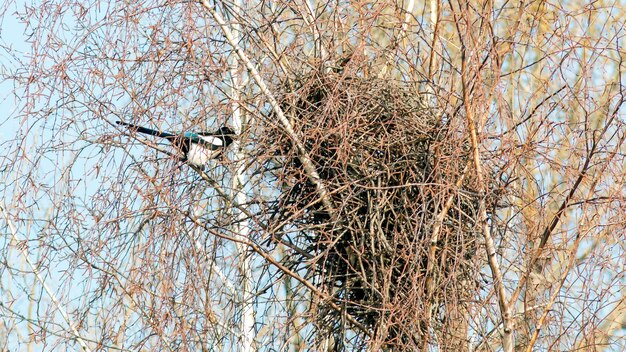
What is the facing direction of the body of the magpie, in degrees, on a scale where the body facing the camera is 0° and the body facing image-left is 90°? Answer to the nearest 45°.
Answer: approximately 270°

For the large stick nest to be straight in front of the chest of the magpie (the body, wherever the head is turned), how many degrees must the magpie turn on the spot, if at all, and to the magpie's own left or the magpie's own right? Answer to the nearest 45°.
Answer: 0° — it already faces it
